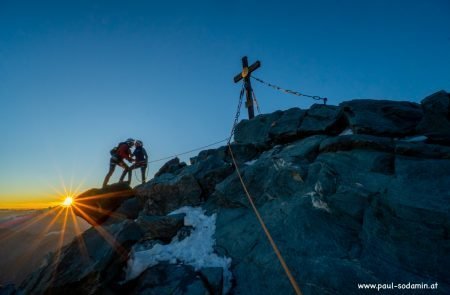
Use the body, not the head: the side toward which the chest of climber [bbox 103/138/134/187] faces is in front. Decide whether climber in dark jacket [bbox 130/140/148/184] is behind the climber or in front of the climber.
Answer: in front

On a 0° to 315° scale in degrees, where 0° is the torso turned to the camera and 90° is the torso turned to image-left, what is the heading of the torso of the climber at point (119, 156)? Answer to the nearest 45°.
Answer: approximately 270°

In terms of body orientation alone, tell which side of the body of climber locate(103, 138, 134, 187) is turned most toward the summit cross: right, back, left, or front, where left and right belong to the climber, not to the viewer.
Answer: front

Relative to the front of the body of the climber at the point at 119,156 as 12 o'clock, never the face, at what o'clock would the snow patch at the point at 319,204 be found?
The snow patch is roughly at 2 o'clock from the climber.

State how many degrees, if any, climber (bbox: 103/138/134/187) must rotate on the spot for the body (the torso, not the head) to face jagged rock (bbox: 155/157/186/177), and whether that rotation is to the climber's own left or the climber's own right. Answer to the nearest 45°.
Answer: approximately 45° to the climber's own left
